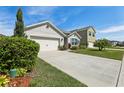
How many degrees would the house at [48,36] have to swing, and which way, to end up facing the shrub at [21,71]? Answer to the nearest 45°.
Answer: approximately 45° to its right

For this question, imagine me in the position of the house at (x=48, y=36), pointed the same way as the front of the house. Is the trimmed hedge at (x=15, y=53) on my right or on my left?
on my right

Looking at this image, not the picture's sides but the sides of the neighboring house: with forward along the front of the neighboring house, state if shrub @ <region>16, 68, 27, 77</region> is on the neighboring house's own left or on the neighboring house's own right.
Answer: on the neighboring house's own right

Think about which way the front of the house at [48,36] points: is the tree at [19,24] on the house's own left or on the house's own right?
on the house's own right

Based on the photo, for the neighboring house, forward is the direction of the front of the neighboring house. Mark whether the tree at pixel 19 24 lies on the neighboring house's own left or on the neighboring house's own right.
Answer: on the neighboring house's own right

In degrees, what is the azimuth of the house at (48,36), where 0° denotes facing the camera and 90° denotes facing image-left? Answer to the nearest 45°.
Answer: approximately 315°
